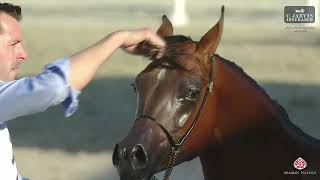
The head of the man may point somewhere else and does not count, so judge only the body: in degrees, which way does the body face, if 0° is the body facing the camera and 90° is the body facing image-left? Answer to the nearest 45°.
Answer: approximately 270°

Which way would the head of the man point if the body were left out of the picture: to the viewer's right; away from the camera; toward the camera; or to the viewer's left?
to the viewer's right

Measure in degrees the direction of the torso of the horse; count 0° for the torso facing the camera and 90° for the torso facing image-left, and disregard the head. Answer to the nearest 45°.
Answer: approximately 45°

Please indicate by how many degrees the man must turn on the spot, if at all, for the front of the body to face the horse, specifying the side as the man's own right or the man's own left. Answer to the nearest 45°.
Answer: approximately 45° to the man's own left

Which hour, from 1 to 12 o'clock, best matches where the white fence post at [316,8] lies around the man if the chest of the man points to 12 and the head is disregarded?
The white fence post is roughly at 10 o'clock from the man.

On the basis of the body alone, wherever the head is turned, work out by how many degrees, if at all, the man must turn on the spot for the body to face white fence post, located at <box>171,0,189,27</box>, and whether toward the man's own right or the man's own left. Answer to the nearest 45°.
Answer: approximately 90° to the man's own left

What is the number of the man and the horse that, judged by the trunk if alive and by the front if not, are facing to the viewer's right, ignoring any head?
1

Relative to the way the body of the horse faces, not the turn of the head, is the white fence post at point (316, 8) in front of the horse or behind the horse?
behind
